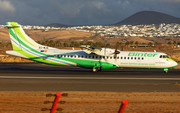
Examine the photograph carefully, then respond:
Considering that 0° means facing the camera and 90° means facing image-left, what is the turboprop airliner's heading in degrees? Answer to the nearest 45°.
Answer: approximately 270°
